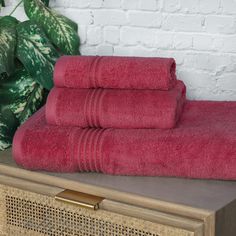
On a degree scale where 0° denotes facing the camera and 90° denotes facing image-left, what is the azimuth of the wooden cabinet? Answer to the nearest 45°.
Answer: approximately 45°
